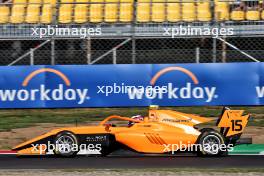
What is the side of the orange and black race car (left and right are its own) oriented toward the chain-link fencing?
right

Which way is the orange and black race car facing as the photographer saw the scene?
facing to the left of the viewer

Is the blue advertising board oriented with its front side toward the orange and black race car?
yes

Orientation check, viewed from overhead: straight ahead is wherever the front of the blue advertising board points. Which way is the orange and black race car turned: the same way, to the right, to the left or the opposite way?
to the right

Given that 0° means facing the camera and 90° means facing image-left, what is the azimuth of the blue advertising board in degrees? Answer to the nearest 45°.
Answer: approximately 0°

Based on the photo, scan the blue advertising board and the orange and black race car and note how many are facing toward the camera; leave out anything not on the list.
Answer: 1
